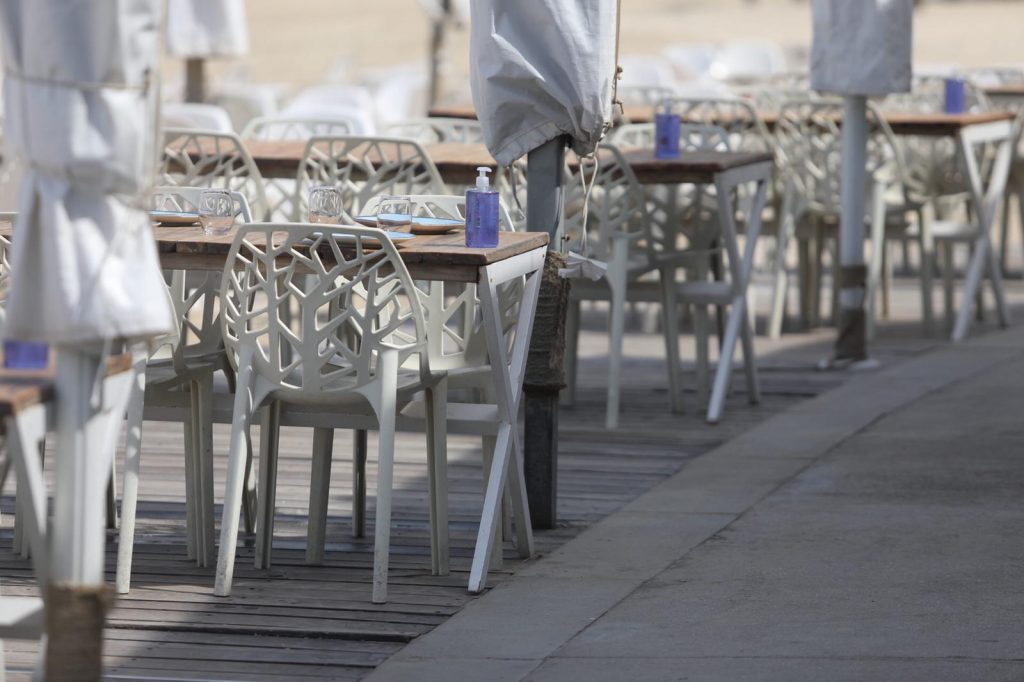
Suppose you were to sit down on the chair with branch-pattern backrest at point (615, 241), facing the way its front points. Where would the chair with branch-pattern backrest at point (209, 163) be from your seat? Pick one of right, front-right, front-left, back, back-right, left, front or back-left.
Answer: back-left

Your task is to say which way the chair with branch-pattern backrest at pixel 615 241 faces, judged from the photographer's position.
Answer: facing away from the viewer and to the right of the viewer

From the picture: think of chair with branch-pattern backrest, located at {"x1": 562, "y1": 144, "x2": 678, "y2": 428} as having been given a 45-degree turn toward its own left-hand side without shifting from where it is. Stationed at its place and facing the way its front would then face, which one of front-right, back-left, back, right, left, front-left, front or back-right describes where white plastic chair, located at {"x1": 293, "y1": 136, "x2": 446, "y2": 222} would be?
left
